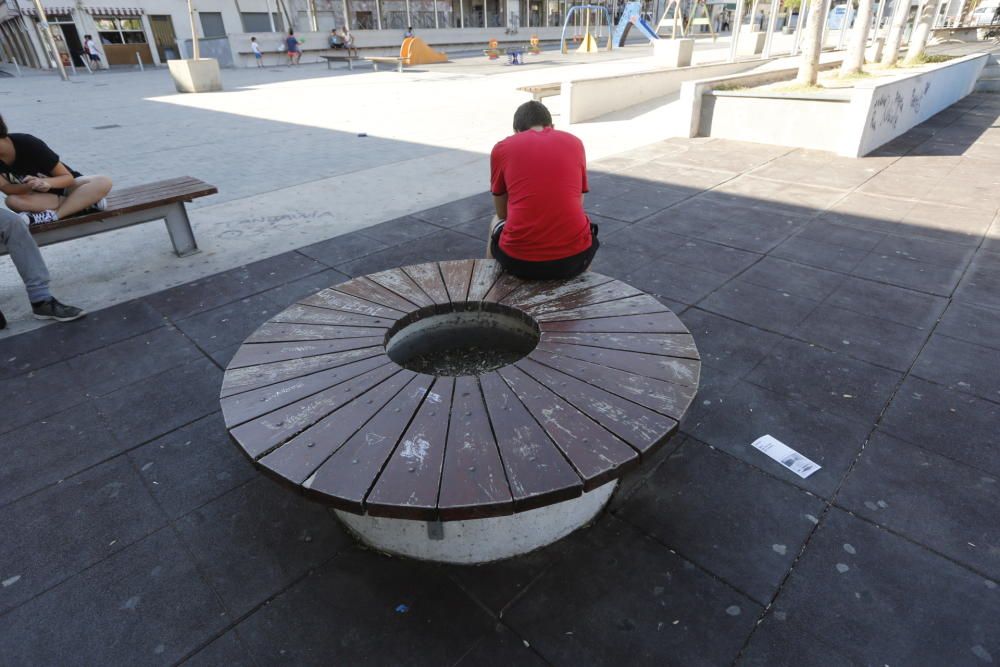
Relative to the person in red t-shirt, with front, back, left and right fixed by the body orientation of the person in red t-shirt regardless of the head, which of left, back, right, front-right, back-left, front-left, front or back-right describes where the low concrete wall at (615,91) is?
front

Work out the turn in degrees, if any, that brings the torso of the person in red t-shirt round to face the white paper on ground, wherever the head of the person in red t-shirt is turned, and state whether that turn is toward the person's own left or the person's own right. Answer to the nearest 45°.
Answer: approximately 135° to the person's own right

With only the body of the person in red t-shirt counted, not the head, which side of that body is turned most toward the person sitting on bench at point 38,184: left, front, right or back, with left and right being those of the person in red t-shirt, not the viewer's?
left

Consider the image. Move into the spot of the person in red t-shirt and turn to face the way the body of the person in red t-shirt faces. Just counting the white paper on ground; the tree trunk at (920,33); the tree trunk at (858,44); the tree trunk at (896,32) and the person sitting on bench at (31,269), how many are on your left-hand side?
1

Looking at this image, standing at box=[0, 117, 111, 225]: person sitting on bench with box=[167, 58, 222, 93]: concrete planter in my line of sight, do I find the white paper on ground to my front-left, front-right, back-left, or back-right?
back-right

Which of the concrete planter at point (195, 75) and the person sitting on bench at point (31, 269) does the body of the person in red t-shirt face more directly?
the concrete planter

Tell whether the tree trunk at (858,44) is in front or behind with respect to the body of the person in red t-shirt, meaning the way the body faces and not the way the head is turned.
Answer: in front

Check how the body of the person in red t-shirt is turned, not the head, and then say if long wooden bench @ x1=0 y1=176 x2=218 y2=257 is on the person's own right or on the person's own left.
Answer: on the person's own left

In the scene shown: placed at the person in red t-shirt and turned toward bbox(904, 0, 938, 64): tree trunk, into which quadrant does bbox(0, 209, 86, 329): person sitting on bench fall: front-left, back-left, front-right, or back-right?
back-left

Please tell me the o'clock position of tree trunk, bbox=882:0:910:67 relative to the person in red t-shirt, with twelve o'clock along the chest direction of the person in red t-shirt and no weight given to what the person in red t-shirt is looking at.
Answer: The tree trunk is roughly at 1 o'clock from the person in red t-shirt.

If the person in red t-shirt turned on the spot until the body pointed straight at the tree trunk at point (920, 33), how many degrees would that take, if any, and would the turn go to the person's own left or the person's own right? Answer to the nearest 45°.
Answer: approximately 45° to the person's own right

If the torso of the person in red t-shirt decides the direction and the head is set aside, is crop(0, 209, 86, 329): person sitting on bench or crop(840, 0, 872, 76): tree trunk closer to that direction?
the tree trunk

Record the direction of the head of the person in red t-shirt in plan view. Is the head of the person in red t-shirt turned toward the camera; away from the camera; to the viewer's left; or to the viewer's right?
away from the camera

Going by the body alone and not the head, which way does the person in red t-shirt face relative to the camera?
away from the camera

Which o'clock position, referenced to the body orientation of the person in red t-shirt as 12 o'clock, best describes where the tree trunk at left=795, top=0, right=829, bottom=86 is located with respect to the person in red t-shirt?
The tree trunk is roughly at 1 o'clock from the person in red t-shirt.
